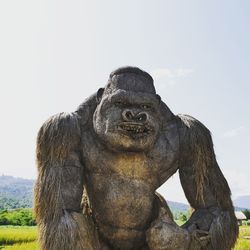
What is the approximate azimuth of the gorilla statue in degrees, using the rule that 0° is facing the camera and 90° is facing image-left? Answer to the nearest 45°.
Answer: approximately 0°
